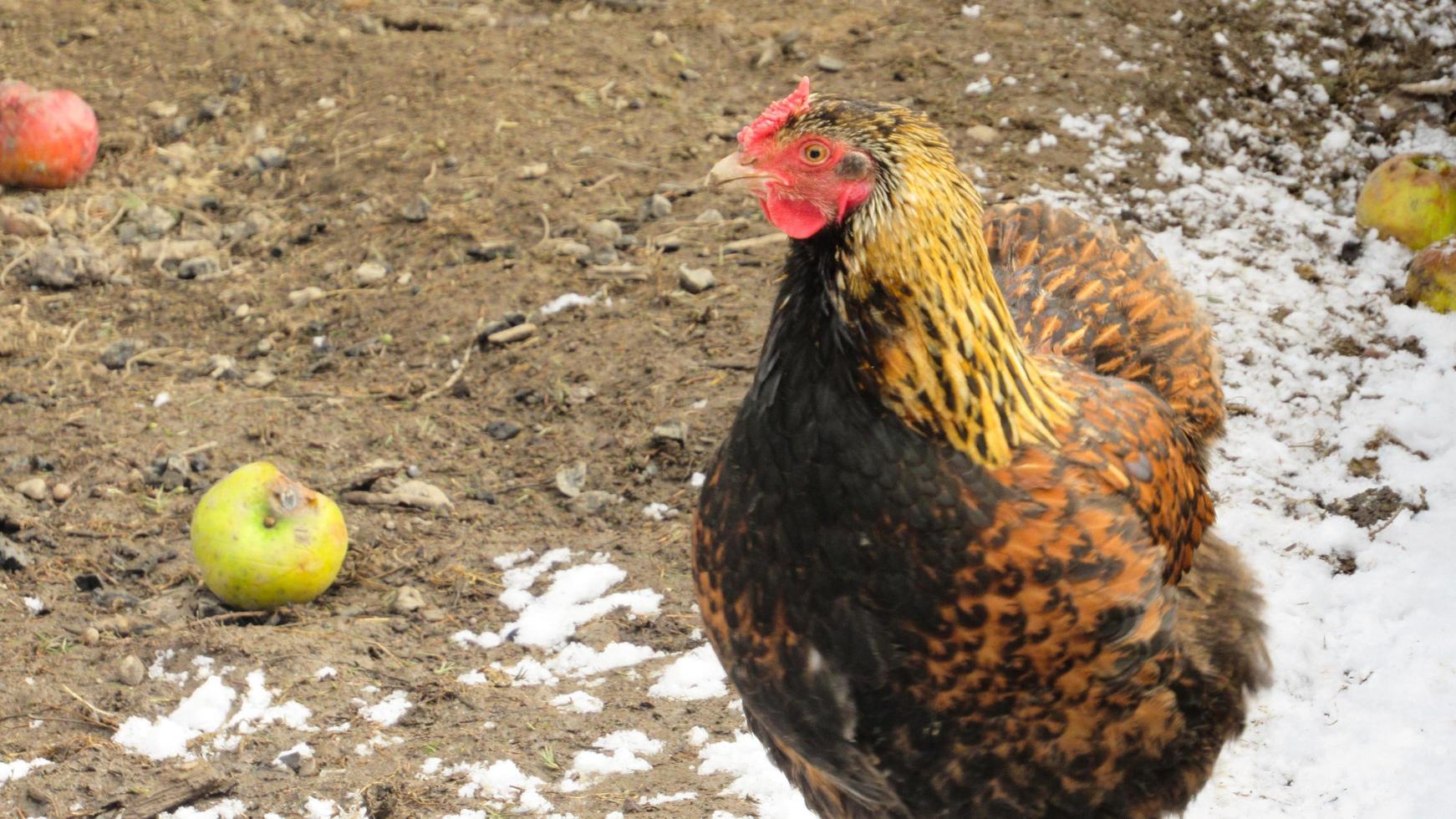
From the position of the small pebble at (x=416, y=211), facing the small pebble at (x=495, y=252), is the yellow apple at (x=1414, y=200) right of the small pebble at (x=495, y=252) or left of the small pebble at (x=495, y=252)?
left

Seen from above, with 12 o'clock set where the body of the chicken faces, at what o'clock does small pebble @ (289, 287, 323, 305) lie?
The small pebble is roughly at 3 o'clock from the chicken.

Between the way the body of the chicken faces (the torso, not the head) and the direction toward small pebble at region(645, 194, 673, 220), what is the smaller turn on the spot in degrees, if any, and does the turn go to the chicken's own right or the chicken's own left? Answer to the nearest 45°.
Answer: approximately 135° to the chicken's own right

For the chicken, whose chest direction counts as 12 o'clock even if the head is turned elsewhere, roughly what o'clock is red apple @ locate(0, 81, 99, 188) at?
The red apple is roughly at 3 o'clock from the chicken.

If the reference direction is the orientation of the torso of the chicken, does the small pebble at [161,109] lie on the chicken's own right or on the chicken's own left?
on the chicken's own right

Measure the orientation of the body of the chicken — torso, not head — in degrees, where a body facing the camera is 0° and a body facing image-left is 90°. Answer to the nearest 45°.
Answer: approximately 45°

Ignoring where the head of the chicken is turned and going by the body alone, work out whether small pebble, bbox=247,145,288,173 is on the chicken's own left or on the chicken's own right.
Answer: on the chicken's own right

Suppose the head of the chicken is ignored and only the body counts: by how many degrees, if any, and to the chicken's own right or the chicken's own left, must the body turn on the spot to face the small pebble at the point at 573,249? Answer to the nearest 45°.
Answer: approximately 90° to the chicken's own right

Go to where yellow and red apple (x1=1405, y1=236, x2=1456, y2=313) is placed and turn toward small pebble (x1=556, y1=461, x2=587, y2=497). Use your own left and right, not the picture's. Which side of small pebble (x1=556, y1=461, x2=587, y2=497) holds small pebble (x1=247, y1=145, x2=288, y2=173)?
right

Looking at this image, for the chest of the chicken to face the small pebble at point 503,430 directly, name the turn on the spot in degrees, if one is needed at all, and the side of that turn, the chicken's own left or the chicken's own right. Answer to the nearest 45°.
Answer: approximately 90° to the chicken's own right

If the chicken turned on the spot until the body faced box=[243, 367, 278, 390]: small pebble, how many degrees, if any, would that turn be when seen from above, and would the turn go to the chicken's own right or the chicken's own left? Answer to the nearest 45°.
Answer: approximately 90° to the chicken's own right

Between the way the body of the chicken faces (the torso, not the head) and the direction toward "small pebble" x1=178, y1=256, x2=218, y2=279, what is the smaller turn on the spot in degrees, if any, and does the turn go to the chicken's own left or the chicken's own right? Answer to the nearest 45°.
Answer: approximately 90° to the chicken's own right

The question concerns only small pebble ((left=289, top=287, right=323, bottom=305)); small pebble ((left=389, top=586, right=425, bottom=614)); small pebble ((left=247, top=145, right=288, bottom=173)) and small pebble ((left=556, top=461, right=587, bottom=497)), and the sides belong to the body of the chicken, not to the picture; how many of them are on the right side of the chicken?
4

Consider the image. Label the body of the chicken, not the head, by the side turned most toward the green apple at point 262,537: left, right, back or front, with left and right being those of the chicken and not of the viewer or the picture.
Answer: right
